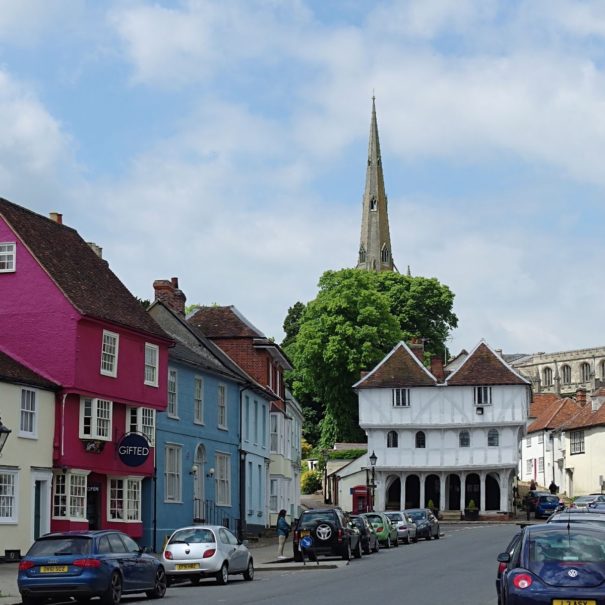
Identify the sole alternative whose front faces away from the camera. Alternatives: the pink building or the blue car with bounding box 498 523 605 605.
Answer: the blue car

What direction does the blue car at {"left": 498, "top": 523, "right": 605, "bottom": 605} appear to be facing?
away from the camera

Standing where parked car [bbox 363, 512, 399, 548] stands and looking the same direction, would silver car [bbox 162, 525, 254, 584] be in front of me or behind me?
behind

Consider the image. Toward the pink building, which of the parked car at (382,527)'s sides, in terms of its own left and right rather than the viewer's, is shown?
back

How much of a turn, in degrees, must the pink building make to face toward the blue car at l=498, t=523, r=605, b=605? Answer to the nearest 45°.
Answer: approximately 45° to its right

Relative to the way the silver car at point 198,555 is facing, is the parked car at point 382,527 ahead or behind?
ahead

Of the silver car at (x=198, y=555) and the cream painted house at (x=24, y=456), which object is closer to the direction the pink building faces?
the silver car

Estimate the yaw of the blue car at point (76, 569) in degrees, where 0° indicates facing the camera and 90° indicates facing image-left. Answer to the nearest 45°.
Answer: approximately 225°

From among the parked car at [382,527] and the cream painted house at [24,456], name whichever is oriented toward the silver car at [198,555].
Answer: the cream painted house

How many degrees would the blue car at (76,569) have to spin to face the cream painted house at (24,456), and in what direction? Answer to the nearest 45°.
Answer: approximately 45° to its left

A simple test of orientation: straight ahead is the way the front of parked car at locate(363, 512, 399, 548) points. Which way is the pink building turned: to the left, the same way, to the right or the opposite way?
to the right

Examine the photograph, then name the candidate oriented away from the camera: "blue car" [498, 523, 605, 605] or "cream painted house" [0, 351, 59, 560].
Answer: the blue car
